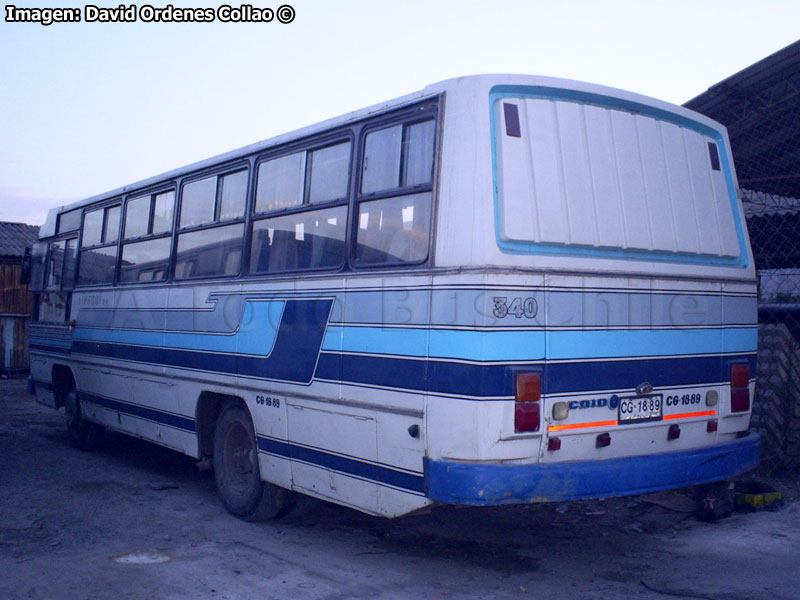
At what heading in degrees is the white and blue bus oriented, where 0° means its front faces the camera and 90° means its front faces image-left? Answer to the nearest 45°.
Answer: approximately 135°

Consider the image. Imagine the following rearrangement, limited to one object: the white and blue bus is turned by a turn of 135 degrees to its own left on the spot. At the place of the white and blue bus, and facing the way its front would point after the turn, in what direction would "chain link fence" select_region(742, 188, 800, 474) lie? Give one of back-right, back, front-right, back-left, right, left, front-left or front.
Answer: back-left

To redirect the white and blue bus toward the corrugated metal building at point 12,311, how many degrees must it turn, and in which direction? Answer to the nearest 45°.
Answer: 0° — it already faces it
